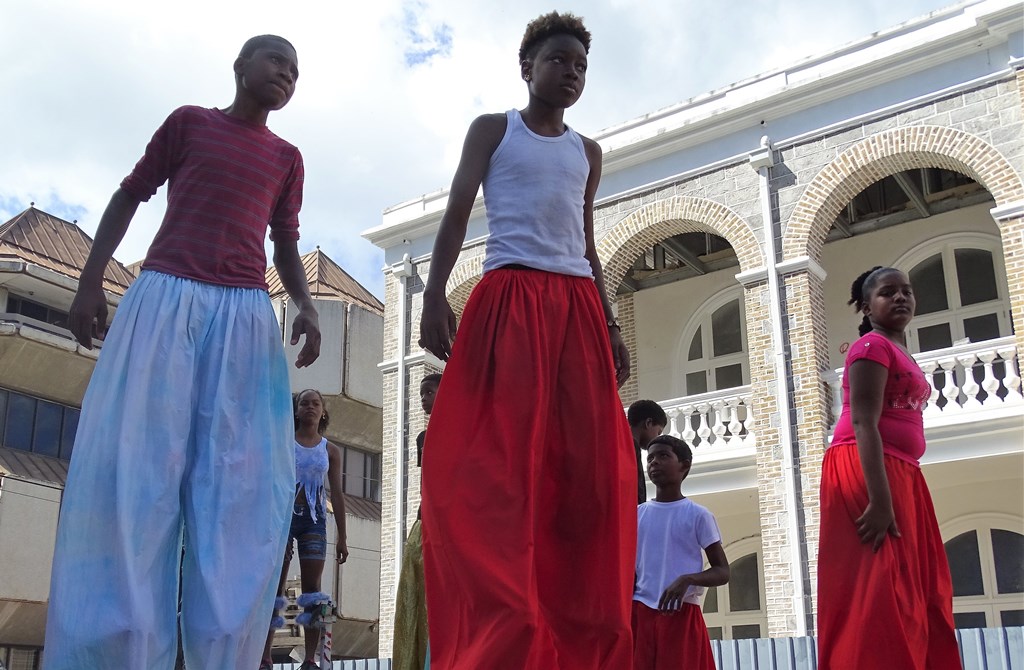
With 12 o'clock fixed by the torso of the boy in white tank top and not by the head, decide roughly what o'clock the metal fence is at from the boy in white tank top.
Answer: The metal fence is roughly at 8 o'clock from the boy in white tank top.

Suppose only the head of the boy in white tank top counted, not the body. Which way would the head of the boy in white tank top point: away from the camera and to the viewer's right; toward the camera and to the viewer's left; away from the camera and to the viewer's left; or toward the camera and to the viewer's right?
toward the camera and to the viewer's right

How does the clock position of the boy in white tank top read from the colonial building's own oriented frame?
The boy in white tank top is roughly at 11 o'clock from the colonial building.

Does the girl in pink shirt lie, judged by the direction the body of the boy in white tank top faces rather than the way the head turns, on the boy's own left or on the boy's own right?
on the boy's own left

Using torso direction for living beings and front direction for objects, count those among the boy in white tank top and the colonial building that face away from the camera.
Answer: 0

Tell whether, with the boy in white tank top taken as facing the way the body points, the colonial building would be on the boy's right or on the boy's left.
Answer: on the boy's left

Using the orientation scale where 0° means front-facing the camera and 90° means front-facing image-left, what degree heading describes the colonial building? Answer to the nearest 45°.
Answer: approximately 45°
